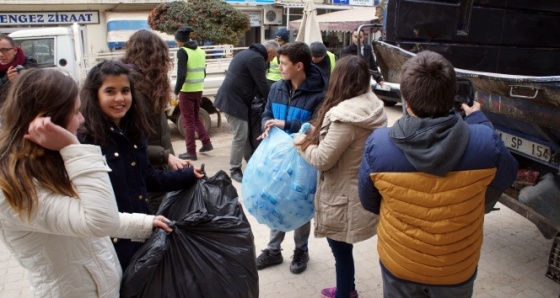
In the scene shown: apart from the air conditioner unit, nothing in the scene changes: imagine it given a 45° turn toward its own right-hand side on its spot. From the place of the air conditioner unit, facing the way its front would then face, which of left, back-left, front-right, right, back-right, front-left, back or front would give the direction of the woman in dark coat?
front-left

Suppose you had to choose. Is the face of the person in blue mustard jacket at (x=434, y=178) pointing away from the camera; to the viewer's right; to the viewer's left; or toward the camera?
away from the camera

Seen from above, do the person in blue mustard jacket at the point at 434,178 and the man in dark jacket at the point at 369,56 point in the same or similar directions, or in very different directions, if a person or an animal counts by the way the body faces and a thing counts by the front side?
very different directions

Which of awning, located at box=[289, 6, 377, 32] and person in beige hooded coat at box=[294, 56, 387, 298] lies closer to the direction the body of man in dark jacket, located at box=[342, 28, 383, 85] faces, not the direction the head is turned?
the person in beige hooded coat

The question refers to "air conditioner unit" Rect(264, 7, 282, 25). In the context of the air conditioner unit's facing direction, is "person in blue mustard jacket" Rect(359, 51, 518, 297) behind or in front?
in front

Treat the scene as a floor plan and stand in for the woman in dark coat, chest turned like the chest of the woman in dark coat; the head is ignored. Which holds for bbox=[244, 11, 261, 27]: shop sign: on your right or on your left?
on your left

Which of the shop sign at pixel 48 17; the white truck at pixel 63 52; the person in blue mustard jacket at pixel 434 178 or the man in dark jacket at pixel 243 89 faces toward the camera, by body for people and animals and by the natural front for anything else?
the shop sign

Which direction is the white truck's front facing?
to the viewer's left

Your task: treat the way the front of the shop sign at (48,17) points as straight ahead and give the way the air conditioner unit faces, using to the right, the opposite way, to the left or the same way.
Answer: the same way

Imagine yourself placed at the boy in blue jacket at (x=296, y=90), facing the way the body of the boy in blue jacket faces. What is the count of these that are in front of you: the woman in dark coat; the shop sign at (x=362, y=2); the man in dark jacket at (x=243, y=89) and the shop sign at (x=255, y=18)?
1

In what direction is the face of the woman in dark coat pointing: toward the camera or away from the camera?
toward the camera

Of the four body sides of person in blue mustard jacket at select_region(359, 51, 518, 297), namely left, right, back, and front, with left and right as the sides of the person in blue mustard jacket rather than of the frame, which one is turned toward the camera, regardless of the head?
back

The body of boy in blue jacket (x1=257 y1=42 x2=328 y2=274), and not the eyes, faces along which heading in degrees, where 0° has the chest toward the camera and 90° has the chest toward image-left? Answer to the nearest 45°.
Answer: approximately 45°

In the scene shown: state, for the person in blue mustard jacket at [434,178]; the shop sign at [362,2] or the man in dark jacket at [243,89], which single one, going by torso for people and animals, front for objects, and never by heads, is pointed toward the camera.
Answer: the shop sign

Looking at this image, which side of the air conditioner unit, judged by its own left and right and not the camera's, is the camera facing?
front

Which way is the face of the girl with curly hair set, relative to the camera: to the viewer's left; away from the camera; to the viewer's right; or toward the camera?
away from the camera

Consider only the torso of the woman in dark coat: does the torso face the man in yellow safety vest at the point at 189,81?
no

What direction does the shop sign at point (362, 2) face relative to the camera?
toward the camera

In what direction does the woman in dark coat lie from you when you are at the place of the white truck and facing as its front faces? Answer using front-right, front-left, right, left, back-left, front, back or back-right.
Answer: left
